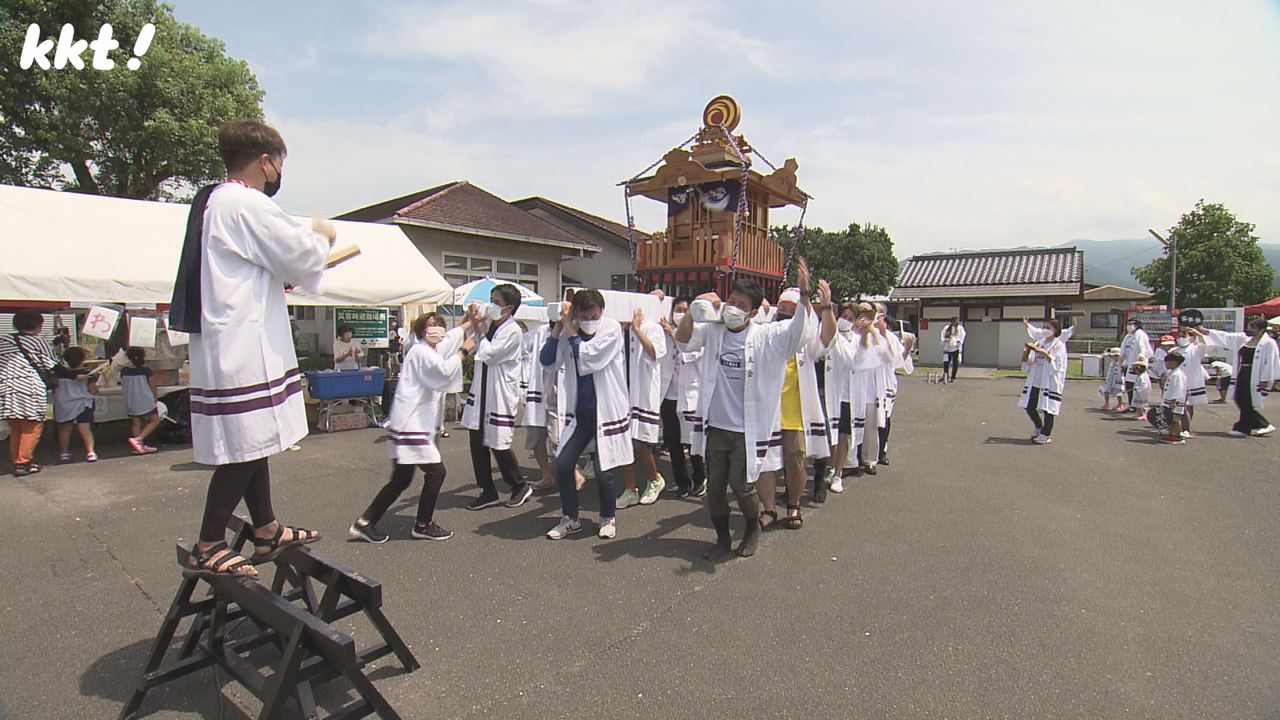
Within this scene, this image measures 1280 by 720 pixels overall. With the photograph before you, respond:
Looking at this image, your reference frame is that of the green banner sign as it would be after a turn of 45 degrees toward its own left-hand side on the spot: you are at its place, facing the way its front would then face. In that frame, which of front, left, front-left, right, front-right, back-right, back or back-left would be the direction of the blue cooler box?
front-right

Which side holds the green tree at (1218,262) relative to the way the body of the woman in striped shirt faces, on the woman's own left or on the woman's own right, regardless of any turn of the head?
on the woman's own right

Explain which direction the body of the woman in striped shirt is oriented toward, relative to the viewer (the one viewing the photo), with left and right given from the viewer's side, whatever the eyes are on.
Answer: facing away from the viewer and to the right of the viewer

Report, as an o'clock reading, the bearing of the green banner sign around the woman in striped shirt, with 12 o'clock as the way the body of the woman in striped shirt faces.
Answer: The green banner sign is roughly at 12 o'clock from the woman in striped shirt.

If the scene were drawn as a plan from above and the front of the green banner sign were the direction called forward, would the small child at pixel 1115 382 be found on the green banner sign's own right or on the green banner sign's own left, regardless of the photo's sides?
on the green banner sign's own left

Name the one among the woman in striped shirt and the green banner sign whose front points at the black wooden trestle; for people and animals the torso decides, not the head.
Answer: the green banner sign

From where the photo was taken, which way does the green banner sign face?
toward the camera

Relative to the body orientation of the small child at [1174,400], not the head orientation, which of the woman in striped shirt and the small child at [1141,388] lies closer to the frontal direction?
the woman in striped shirt

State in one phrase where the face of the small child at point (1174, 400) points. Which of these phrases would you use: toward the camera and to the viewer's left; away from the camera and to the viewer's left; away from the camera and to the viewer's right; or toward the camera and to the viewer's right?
toward the camera and to the viewer's left

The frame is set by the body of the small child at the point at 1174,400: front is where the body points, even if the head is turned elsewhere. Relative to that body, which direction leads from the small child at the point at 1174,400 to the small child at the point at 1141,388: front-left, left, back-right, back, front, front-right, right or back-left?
right
